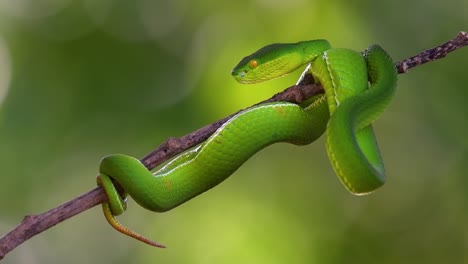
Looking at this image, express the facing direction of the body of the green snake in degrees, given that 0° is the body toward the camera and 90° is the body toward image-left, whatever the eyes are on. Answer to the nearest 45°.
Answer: approximately 90°
